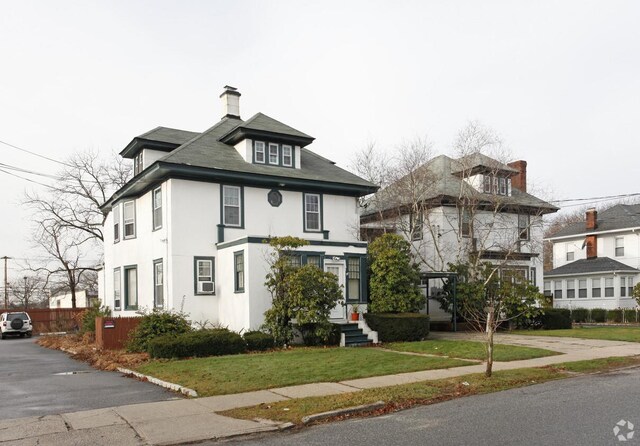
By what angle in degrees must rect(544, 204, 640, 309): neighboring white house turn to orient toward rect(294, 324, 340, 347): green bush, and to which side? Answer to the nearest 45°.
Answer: approximately 45° to its right

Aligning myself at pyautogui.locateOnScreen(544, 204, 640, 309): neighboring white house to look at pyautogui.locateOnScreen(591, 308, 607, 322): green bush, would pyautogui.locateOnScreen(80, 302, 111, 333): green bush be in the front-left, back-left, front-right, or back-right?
front-right

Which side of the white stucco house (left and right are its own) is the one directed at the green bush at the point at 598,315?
left

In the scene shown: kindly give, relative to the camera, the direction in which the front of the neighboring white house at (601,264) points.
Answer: facing the viewer and to the right of the viewer

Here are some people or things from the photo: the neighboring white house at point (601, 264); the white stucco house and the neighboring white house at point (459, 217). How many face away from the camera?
0

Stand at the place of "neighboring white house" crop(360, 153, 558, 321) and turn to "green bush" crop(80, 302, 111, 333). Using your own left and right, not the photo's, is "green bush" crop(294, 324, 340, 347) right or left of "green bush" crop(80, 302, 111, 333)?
left
